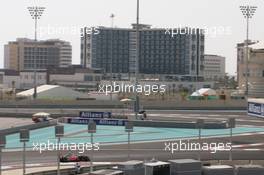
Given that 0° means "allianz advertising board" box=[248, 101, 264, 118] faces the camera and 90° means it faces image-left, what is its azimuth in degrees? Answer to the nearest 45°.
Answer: approximately 45°
